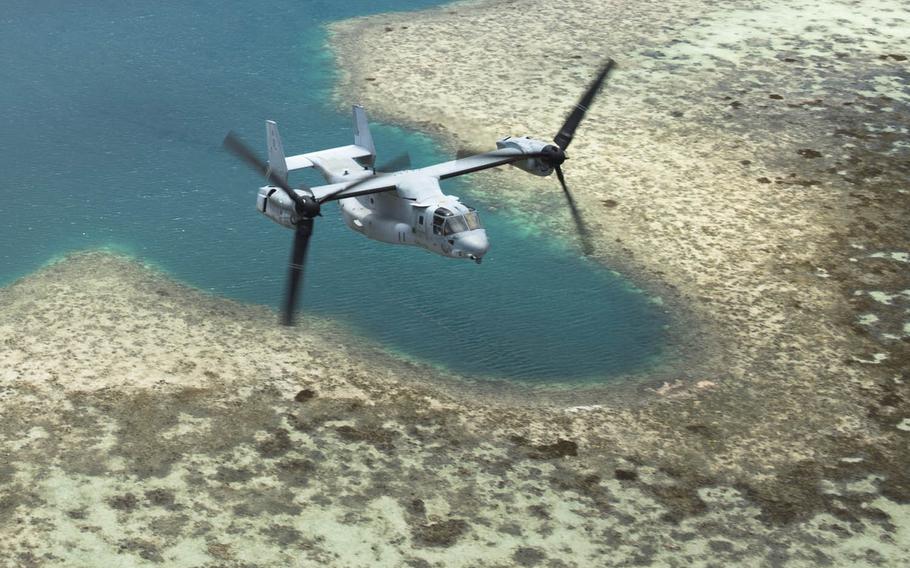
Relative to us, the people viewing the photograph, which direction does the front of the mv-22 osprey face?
facing the viewer and to the right of the viewer
